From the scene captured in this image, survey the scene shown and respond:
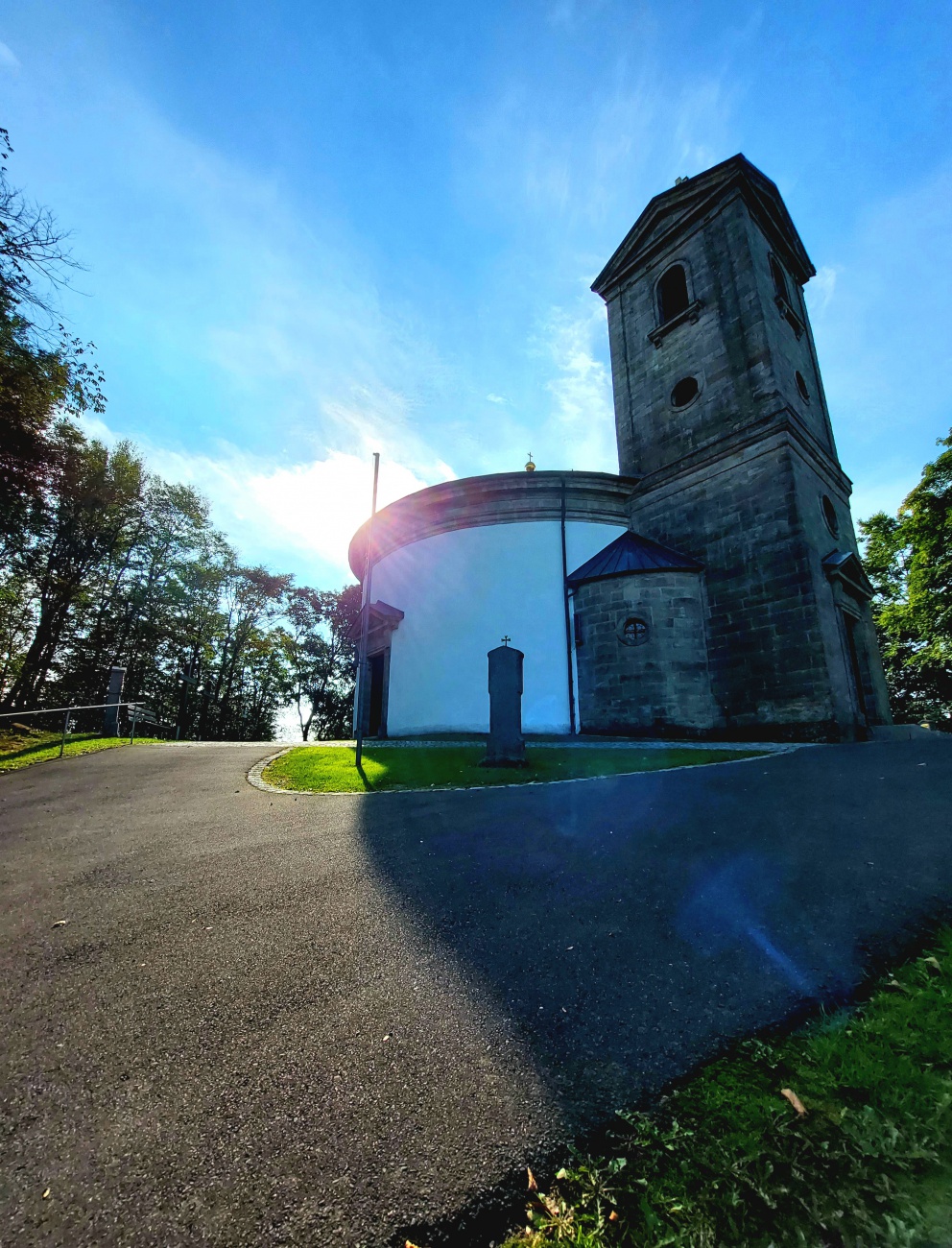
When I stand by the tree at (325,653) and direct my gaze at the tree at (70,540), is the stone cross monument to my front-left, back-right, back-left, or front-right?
front-left

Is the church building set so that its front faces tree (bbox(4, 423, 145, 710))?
no

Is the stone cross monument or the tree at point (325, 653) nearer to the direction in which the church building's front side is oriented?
the stone cross monument

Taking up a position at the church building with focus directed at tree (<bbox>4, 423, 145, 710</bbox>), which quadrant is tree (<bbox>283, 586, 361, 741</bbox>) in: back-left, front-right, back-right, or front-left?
front-right

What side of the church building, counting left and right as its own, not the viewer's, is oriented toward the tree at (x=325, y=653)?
back

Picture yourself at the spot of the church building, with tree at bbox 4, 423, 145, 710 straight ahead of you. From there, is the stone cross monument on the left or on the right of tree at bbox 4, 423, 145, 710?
left

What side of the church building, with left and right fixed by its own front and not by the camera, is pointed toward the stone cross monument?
right

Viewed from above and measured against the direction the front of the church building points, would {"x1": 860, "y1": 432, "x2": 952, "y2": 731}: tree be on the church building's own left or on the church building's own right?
on the church building's own left
